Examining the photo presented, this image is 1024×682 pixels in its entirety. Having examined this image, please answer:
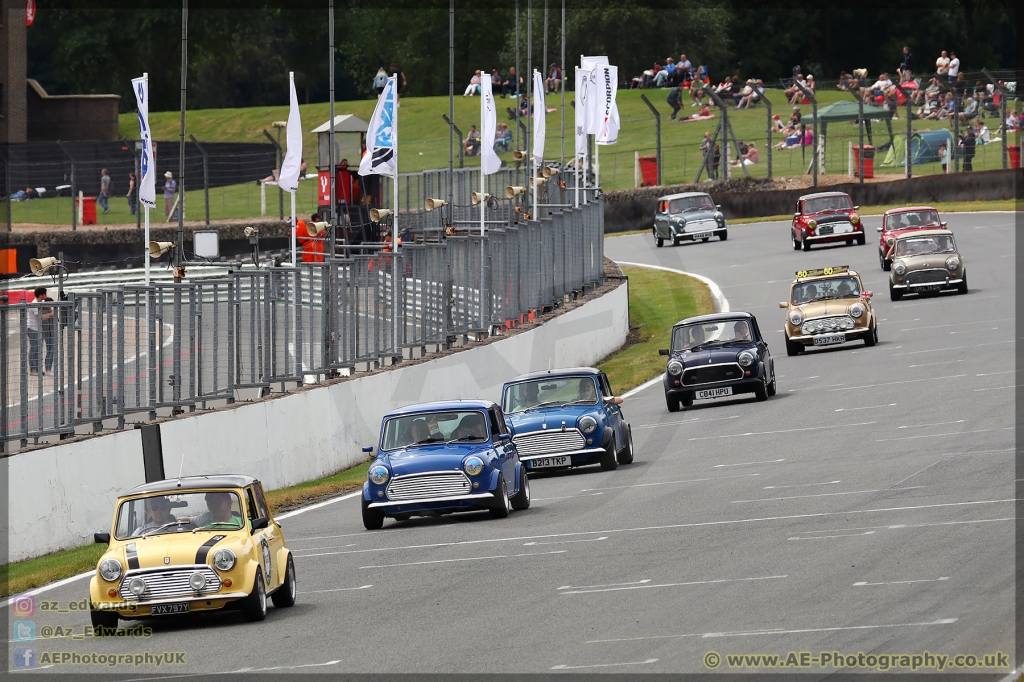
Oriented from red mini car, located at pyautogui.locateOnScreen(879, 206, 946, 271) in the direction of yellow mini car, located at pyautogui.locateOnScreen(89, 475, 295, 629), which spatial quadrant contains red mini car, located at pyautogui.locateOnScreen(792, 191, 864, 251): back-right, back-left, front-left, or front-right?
back-right

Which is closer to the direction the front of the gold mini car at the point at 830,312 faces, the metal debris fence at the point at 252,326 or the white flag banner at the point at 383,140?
the metal debris fence

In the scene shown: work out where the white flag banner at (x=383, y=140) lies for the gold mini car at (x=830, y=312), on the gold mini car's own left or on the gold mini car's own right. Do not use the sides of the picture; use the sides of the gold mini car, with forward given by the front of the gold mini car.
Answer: on the gold mini car's own right

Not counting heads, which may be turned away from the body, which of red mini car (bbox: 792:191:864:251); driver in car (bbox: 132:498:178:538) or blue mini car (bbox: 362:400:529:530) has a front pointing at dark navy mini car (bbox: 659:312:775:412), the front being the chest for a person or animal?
the red mini car

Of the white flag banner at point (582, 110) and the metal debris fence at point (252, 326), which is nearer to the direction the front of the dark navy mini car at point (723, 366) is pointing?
the metal debris fence
